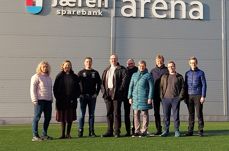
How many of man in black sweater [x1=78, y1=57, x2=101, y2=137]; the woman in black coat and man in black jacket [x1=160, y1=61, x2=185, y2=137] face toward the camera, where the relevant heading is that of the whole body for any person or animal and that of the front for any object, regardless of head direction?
3

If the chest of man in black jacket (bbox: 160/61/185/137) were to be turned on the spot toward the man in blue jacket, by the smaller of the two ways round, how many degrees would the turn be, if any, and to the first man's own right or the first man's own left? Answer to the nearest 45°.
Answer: approximately 90° to the first man's own left

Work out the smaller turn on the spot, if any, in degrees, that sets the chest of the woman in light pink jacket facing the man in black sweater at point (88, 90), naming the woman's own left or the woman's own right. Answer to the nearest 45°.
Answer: approximately 45° to the woman's own left

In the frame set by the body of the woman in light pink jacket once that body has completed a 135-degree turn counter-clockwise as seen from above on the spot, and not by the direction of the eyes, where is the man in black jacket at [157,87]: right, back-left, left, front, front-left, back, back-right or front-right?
right

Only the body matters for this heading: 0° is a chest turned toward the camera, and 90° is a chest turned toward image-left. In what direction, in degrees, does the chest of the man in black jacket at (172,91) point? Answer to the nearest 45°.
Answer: approximately 0°

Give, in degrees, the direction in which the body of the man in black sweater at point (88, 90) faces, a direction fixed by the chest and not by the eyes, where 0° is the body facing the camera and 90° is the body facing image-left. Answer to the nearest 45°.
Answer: approximately 0°

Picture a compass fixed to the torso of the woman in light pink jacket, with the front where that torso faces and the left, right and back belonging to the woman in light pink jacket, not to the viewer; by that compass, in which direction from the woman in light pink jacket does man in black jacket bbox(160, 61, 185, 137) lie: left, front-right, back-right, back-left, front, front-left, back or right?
front-left

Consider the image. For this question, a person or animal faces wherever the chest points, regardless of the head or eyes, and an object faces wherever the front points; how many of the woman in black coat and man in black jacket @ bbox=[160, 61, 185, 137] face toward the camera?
2

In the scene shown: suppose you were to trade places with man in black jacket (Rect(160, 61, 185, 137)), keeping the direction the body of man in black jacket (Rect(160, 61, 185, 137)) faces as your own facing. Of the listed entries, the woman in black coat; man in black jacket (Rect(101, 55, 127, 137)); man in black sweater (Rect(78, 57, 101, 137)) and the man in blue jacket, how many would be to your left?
1

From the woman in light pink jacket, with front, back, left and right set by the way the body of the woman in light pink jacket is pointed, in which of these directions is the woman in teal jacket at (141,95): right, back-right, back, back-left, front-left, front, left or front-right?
front-left
